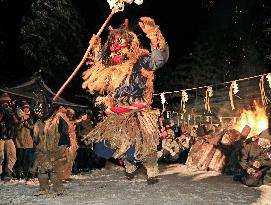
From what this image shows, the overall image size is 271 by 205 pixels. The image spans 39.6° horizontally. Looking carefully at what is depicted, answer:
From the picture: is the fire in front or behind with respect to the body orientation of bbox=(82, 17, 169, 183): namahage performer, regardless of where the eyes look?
behind

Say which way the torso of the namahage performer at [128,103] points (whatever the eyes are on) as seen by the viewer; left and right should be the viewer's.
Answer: facing the viewer and to the left of the viewer
